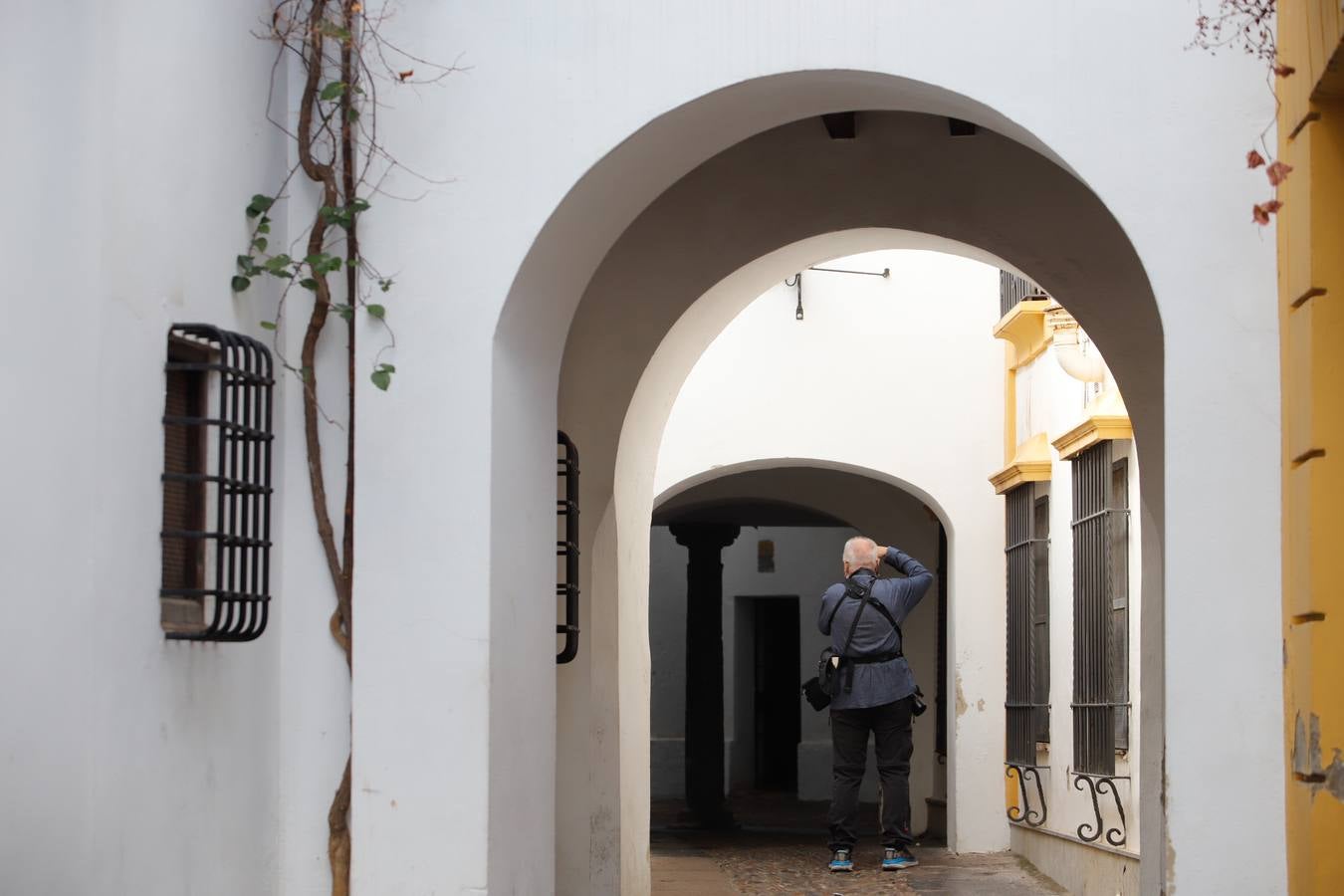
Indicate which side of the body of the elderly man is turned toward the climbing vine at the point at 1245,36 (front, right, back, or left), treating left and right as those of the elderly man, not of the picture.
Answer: back

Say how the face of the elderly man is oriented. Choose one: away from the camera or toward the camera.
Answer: away from the camera

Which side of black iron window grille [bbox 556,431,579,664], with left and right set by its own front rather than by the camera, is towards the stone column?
left

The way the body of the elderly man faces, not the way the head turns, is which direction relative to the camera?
away from the camera

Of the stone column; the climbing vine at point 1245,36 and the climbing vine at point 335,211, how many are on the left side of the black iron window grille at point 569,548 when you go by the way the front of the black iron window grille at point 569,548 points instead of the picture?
1

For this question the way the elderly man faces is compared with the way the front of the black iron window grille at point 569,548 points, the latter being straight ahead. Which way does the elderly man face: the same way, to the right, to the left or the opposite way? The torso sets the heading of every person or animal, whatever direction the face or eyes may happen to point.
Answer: to the left

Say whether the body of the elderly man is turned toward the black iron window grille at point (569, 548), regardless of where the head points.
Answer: no

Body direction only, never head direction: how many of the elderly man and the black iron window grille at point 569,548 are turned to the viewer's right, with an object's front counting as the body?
1

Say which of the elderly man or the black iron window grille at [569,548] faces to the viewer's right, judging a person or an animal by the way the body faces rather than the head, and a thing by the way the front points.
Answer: the black iron window grille

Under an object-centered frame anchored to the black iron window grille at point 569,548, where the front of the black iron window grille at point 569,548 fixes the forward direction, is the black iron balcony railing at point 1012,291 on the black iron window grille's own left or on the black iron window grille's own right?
on the black iron window grille's own left

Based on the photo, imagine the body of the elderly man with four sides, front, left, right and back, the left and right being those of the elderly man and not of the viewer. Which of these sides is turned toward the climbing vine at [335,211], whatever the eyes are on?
back

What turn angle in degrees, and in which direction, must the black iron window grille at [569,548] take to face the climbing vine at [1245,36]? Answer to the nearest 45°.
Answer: approximately 45° to its right

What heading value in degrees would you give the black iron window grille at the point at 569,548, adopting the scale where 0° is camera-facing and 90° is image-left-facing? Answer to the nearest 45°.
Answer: approximately 270°
